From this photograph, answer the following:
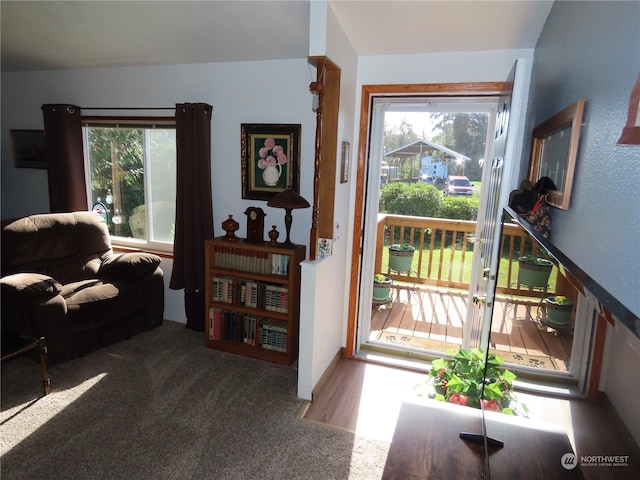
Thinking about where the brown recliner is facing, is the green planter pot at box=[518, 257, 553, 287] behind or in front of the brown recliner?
in front

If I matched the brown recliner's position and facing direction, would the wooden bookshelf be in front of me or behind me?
in front

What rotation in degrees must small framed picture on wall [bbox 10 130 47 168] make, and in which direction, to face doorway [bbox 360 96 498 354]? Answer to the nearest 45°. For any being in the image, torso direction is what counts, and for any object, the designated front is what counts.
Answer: approximately 45° to its left

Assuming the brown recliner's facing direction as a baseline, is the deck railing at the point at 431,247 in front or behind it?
in front

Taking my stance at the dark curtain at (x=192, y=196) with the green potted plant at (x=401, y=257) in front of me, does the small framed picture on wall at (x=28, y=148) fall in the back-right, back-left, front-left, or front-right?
back-left

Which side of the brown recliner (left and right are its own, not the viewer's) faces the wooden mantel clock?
front

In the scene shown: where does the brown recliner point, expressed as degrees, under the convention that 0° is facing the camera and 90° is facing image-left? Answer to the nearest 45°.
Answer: approximately 315°
